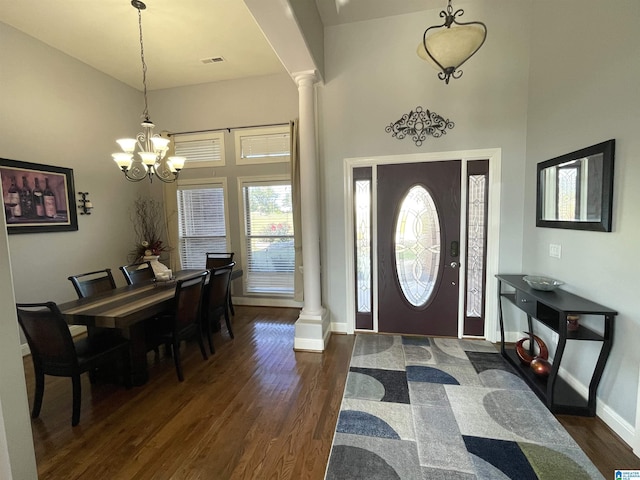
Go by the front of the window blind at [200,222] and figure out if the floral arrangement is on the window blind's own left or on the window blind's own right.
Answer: on the window blind's own right

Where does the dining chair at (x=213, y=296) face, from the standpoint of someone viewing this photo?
facing away from the viewer and to the left of the viewer

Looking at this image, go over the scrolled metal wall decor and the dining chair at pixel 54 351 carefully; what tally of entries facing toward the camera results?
1

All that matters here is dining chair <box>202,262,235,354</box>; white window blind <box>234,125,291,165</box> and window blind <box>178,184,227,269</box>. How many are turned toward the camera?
2

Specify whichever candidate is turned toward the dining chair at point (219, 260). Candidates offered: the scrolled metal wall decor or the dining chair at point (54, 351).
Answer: the dining chair at point (54, 351)

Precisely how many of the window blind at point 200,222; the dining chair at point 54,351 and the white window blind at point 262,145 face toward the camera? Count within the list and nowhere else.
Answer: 2

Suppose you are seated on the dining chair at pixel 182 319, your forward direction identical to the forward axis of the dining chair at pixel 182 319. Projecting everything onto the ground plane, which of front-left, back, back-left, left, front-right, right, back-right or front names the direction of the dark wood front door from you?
back-right

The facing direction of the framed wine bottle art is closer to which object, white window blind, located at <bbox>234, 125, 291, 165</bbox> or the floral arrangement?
the white window blind

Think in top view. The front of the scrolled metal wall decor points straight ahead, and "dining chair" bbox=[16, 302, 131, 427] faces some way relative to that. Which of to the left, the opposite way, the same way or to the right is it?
the opposite way

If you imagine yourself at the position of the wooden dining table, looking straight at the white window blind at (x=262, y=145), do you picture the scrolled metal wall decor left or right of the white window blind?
right

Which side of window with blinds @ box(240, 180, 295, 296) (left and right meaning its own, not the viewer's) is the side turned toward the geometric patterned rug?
front

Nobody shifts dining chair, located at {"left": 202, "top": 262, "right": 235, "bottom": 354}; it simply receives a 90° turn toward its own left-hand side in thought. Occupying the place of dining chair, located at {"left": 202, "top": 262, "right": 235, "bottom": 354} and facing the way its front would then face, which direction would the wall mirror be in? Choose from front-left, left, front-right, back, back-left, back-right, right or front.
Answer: left

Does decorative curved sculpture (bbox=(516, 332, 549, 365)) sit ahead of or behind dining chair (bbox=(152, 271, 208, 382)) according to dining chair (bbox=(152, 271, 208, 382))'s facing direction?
behind

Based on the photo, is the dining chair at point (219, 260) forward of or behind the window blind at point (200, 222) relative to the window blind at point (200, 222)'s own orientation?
forward
